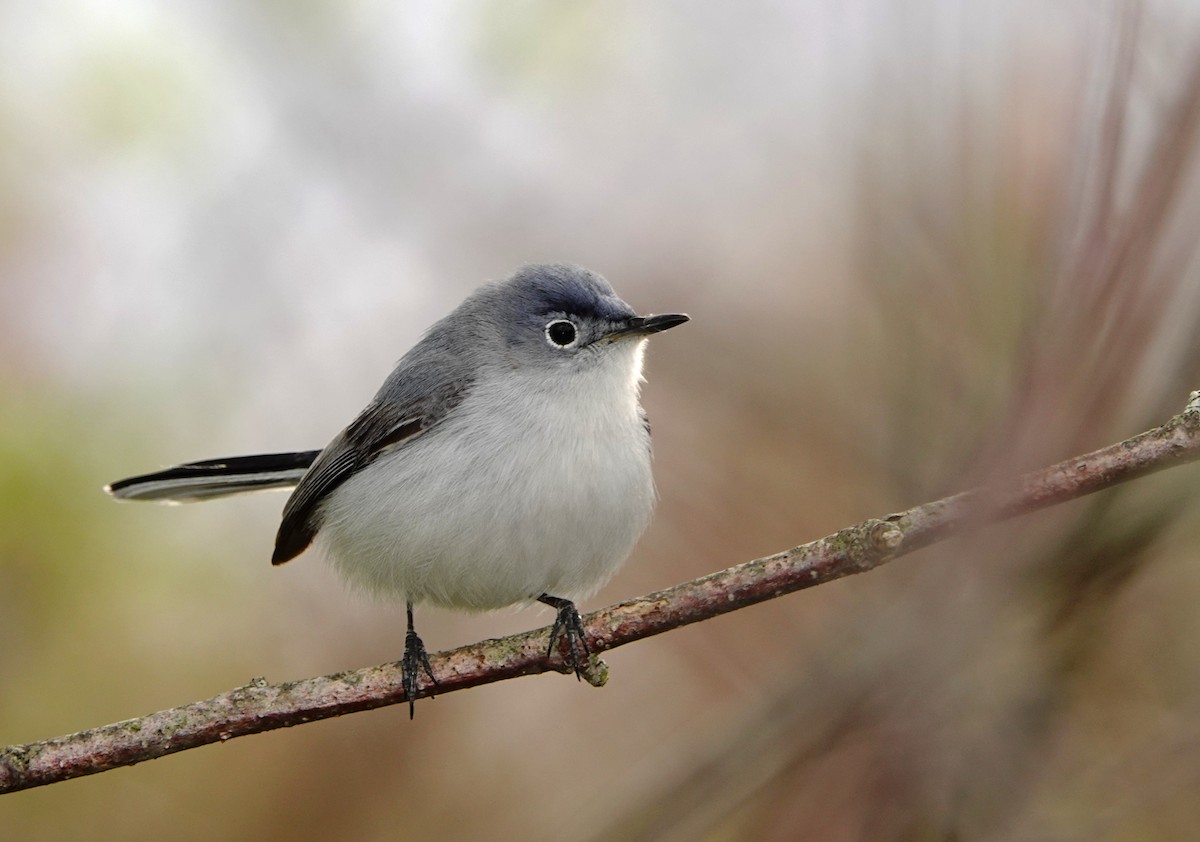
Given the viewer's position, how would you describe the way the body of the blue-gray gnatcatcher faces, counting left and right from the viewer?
facing the viewer and to the right of the viewer
